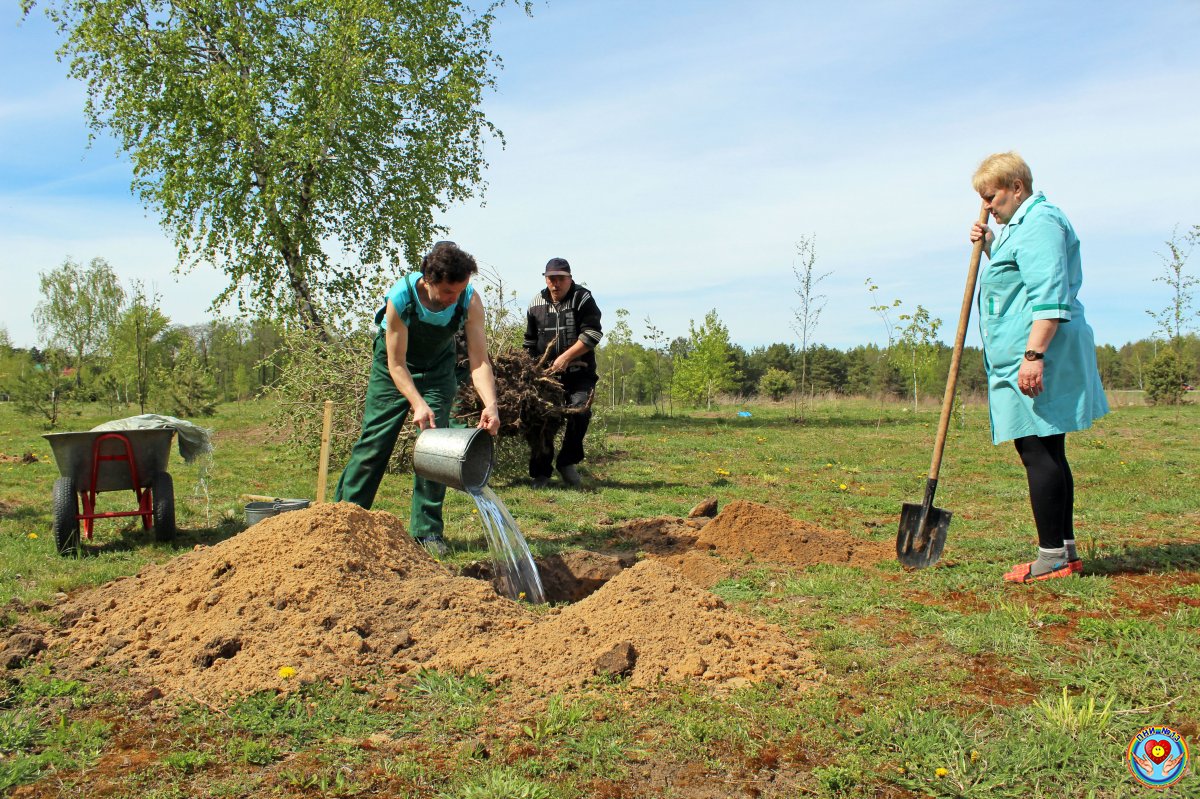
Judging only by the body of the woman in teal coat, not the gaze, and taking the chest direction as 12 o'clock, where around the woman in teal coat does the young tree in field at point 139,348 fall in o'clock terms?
The young tree in field is roughly at 1 o'clock from the woman in teal coat.

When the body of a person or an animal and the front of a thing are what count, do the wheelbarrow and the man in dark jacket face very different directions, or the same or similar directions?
same or similar directions

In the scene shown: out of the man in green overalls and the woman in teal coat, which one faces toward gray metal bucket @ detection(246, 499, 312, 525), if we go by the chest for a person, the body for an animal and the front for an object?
the woman in teal coat

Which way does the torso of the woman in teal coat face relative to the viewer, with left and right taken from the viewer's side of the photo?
facing to the left of the viewer

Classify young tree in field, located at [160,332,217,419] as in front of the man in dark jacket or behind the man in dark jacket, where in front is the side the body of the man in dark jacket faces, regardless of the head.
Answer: behind

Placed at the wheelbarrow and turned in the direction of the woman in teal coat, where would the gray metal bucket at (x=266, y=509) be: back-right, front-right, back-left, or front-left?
front-left

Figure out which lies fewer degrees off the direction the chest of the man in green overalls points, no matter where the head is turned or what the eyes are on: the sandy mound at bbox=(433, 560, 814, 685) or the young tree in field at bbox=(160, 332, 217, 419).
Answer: the sandy mound

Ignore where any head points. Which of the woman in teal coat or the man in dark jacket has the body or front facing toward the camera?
the man in dark jacket

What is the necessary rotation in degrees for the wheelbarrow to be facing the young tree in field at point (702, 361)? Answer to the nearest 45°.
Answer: approximately 135° to its left

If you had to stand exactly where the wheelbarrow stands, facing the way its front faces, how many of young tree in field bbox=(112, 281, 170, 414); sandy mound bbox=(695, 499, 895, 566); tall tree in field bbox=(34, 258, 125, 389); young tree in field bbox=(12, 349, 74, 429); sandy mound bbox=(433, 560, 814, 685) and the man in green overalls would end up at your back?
3

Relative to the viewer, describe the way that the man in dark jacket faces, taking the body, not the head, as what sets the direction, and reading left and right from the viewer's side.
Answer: facing the viewer

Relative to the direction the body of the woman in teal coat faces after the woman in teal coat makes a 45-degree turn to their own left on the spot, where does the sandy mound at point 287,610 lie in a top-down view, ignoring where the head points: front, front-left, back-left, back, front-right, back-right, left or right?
front

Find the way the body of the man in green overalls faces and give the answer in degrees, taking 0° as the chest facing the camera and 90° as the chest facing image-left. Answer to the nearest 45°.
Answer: approximately 315°

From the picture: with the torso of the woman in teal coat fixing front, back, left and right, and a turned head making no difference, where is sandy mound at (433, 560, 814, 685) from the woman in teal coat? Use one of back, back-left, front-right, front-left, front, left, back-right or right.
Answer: front-left

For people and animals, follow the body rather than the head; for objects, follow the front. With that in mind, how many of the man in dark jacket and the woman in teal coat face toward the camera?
1
